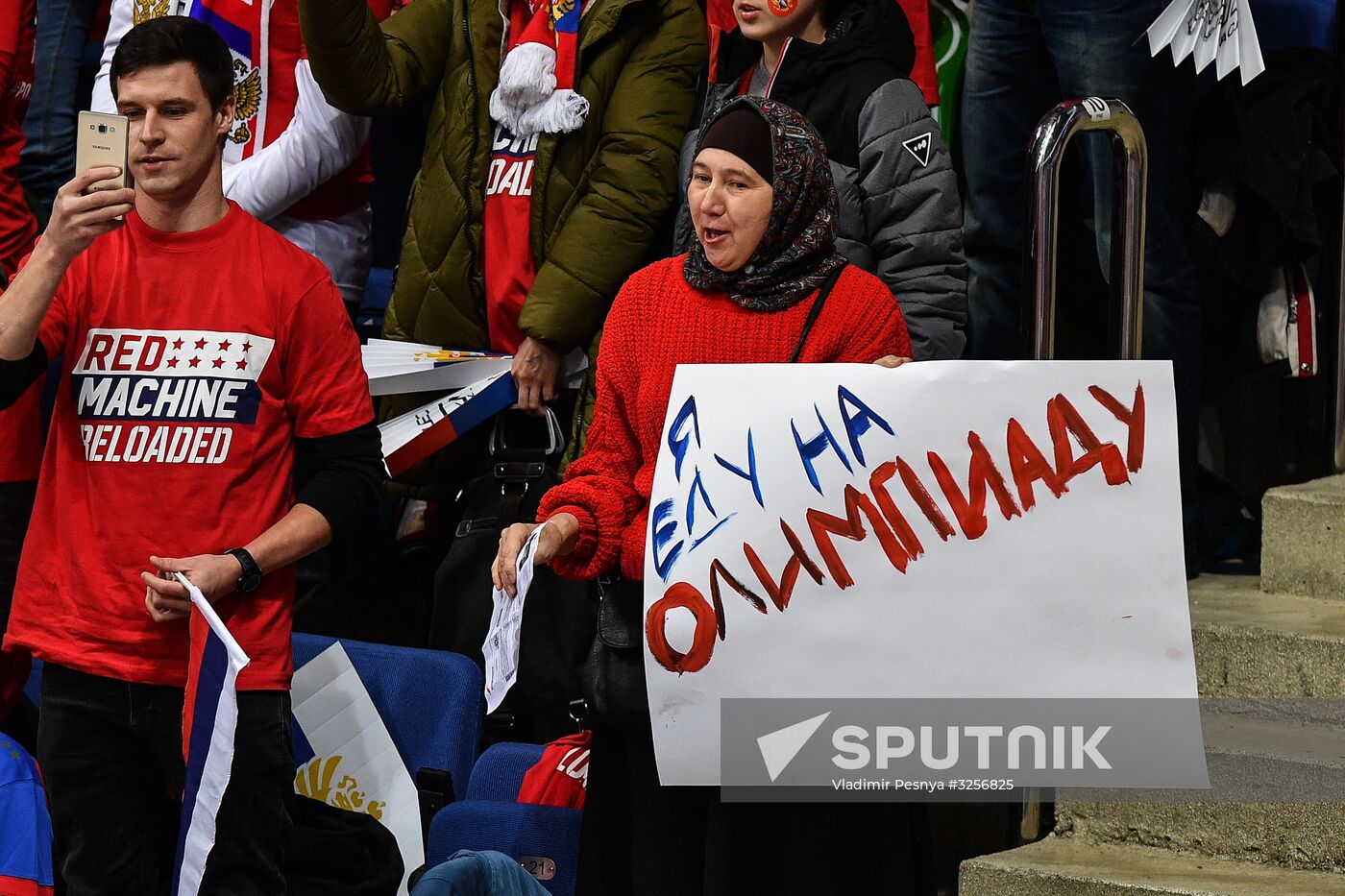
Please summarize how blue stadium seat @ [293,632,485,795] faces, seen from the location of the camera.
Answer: facing the viewer and to the left of the viewer

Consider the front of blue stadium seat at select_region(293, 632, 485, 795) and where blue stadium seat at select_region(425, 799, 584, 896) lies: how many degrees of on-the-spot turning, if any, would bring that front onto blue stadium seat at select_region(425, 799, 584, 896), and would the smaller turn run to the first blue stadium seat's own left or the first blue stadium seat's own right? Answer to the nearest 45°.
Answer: approximately 90° to the first blue stadium seat's own left

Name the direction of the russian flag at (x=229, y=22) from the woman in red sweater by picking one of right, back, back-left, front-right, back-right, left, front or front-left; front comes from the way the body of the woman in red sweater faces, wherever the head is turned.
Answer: right

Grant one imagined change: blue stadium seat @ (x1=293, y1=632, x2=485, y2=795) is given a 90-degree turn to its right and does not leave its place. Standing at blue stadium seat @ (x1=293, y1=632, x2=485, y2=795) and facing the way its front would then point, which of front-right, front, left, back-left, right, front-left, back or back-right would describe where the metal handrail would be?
back

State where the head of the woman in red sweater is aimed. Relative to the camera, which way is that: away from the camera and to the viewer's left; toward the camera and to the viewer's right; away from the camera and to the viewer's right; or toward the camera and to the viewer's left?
toward the camera and to the viewer's left

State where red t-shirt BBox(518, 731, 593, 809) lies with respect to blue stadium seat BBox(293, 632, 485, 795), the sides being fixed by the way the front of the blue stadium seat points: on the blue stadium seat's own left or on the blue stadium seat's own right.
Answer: on the blue stadium seat's own left

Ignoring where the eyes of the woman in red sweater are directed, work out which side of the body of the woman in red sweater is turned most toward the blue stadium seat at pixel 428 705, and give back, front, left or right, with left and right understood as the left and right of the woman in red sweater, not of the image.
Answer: right
